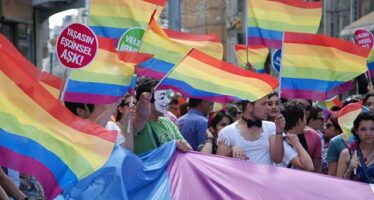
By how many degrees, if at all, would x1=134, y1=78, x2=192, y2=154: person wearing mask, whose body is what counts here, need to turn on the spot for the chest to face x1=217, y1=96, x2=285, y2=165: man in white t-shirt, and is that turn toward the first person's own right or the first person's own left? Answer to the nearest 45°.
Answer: approximately 45° to the first person's own left

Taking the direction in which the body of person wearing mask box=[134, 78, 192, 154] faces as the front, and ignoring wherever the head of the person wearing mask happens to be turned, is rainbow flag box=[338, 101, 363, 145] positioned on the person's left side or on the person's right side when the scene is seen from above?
on the person's left side

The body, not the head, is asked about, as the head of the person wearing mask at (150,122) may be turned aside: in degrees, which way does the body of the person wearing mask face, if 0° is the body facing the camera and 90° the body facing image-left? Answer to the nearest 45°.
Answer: approximately 315°

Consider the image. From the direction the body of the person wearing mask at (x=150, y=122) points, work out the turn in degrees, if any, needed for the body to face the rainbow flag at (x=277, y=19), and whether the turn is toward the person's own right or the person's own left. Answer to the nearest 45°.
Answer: approximately 90° to the person's own left
